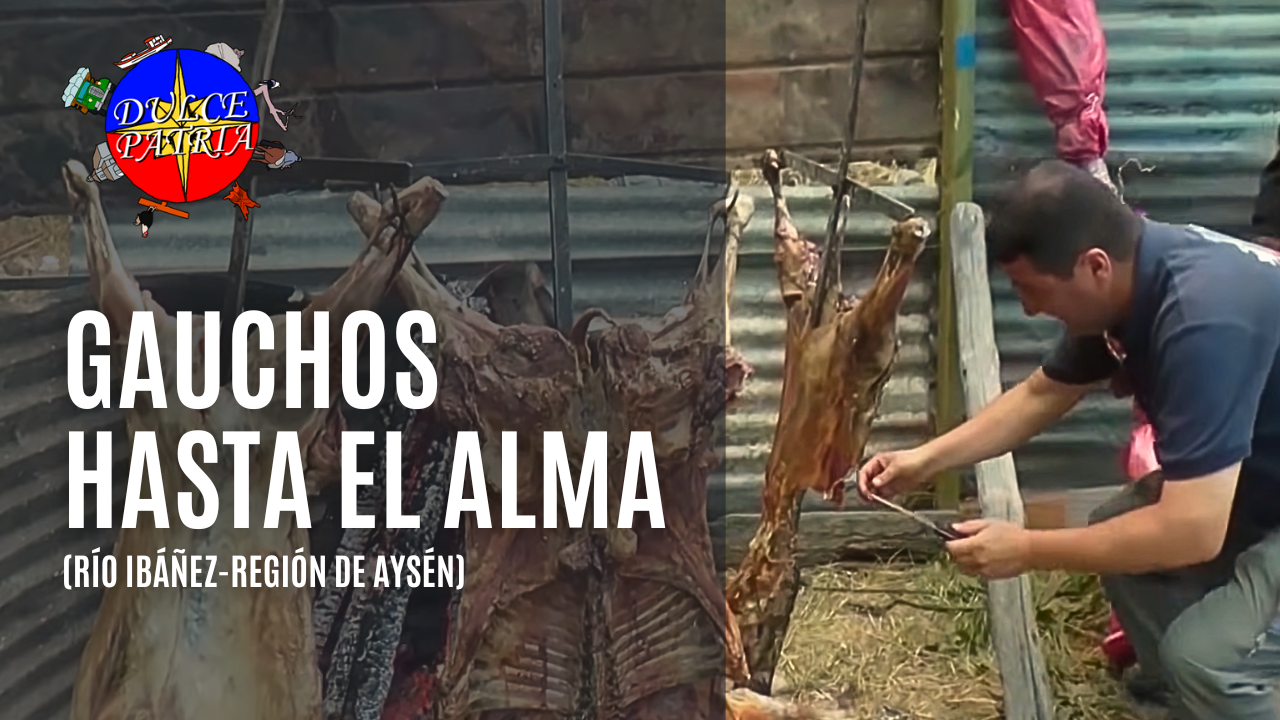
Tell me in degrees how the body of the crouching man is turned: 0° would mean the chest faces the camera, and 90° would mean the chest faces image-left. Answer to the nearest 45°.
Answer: approximately 90°

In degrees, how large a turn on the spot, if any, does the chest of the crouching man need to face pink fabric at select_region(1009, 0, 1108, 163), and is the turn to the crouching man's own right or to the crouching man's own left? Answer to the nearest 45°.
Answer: approximately 90° to the crouching man's own right

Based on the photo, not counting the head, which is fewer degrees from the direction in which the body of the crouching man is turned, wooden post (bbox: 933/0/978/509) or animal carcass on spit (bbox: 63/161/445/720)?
the animal carcass on spit

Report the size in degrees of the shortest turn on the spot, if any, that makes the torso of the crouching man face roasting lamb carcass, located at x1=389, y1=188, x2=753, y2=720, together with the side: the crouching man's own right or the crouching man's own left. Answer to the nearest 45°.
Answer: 0° — they already face it

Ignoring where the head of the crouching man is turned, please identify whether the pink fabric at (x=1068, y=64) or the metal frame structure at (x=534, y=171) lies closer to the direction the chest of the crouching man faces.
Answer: the metal frame structure
